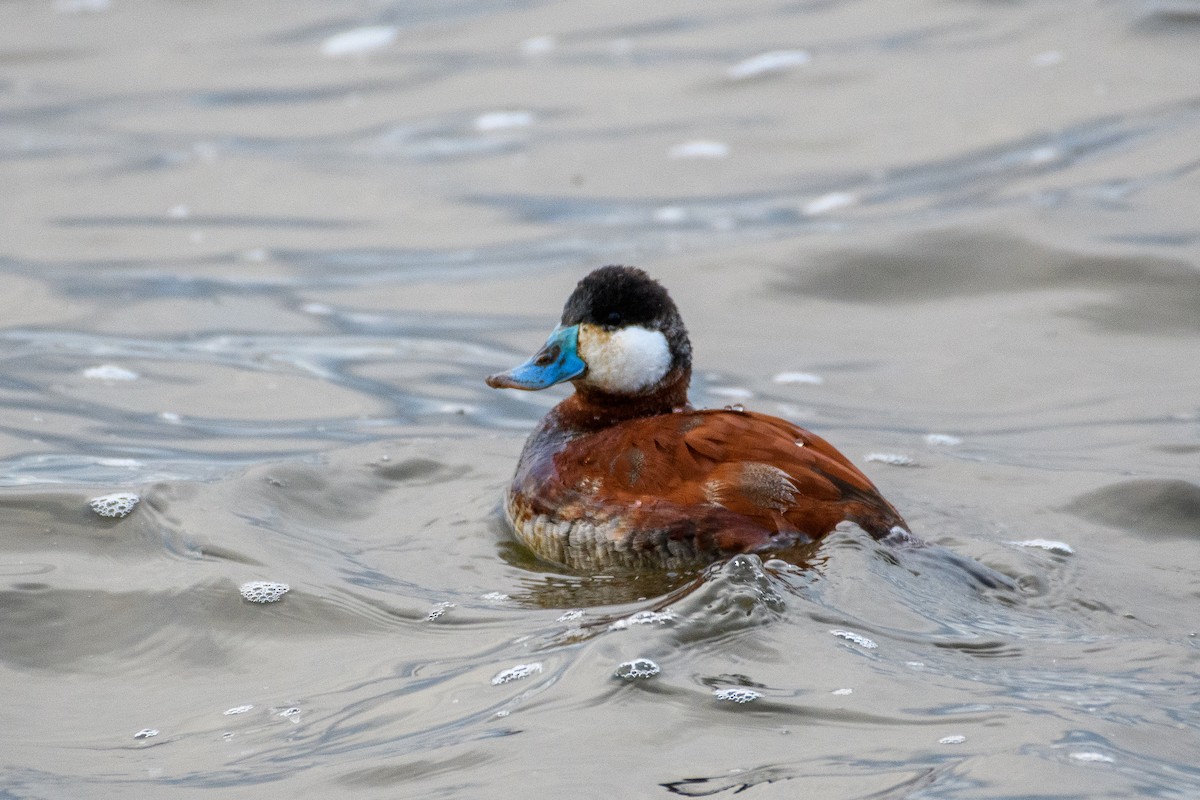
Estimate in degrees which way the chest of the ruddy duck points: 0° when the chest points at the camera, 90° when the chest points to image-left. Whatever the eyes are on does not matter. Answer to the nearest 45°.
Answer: approximately 90°
